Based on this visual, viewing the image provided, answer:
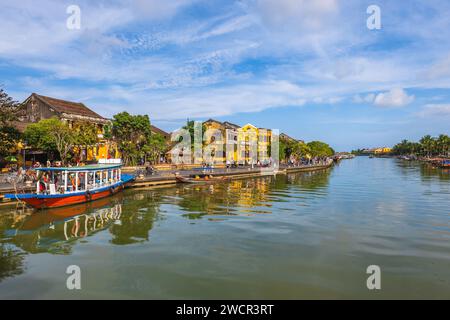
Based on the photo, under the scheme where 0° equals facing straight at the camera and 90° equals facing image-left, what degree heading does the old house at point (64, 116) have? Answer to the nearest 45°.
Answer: approximately 315°

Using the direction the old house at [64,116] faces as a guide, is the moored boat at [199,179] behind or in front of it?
in front

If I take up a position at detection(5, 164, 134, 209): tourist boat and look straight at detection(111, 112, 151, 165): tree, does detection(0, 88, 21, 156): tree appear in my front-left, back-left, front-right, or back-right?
front-left

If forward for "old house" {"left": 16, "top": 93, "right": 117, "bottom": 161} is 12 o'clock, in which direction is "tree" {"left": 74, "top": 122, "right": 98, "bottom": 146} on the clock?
The tree is roughly at 1 o'clock from the old house.

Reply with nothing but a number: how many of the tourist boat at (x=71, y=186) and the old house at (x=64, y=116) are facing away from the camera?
0

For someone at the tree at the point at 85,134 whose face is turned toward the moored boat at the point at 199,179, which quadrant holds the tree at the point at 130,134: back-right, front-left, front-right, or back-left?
front-left

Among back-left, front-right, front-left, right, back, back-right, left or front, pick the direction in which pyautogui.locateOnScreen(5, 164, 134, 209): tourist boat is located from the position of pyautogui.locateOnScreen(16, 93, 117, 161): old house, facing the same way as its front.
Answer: front-right
